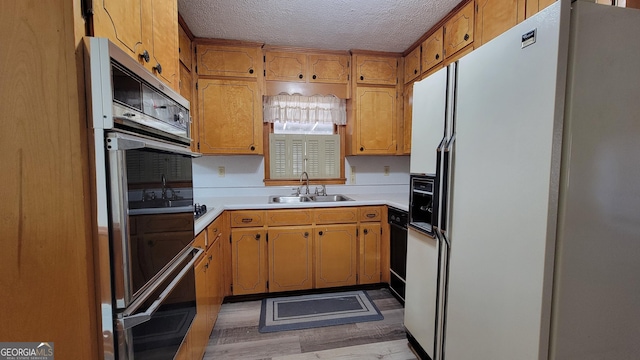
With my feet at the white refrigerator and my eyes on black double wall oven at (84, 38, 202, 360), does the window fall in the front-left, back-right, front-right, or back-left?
front-right

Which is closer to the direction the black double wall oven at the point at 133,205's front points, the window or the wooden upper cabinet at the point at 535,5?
the wooden upper cabinet

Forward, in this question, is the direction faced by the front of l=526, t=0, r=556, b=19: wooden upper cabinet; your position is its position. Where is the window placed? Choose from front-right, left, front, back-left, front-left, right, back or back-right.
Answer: front-right

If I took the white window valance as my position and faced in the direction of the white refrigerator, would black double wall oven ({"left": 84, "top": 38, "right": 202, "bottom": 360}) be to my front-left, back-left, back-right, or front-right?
front-right

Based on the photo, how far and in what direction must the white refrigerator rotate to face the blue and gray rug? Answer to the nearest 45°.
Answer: approximately 45° to its right

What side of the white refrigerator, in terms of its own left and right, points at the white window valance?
right

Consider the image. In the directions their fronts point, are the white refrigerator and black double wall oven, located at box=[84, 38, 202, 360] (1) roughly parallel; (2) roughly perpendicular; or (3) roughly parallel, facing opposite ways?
roughly parallel, facing opposite ways

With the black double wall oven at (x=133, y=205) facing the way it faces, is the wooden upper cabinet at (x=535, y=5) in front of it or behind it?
in front

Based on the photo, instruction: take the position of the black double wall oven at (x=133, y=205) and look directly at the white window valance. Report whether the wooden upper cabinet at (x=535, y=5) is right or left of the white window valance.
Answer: right

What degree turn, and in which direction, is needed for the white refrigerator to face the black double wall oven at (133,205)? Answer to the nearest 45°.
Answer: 0° — it already faces it

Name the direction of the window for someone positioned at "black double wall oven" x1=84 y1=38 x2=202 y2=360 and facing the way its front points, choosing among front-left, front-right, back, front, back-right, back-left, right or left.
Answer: left

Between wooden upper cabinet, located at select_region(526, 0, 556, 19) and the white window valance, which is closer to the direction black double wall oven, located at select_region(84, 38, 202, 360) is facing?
the wooden upper cabinet

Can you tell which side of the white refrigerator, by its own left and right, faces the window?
right

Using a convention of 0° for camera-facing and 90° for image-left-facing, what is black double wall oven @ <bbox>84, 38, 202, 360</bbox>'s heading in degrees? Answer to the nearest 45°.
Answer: approximately 315°

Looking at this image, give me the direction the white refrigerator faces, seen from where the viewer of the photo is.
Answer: facing the viewer and to the left of the viewer

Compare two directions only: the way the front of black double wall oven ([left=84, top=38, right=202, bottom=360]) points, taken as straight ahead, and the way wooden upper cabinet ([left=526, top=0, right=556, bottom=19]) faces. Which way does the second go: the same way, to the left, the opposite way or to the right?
the opposite way

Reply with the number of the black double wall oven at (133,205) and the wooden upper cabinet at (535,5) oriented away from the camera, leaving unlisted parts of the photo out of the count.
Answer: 0
